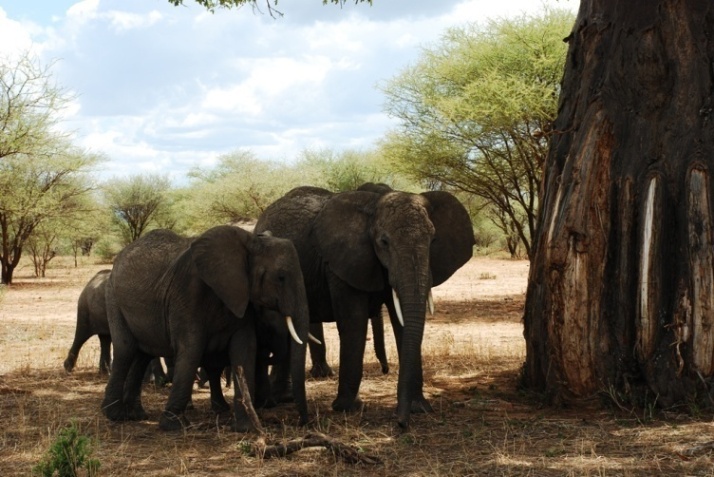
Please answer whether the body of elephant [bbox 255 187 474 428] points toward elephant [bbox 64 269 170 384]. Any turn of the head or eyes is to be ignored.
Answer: no

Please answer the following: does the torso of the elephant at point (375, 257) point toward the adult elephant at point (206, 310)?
no

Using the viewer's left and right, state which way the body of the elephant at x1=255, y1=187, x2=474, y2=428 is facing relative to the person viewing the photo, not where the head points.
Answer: facing the viewer and to the right of the viewer

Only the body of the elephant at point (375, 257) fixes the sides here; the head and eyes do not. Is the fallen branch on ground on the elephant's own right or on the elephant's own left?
on the elephant's own right

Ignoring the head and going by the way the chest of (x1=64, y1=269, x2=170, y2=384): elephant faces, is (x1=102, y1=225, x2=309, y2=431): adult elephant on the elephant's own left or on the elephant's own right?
on the elephant's own right

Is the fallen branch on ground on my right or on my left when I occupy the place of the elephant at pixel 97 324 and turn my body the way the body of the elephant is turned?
on my right

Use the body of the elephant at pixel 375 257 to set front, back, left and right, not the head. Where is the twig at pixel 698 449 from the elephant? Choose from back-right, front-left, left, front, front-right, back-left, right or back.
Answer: front

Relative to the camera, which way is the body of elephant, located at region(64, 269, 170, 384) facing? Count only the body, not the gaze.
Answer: to the viewer's right

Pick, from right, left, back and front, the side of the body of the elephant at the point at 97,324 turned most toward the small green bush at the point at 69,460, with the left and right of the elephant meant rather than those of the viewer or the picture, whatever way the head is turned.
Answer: right

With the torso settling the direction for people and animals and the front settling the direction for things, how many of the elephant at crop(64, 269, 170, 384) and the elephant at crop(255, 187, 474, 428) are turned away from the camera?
0

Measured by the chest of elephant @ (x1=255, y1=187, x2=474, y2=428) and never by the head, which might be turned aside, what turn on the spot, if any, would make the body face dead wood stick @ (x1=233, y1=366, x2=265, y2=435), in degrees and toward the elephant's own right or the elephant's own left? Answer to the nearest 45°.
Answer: approximately 90° to the elephant's own right

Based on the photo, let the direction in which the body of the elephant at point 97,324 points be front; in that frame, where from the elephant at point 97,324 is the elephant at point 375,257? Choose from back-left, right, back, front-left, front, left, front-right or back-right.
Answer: front-right

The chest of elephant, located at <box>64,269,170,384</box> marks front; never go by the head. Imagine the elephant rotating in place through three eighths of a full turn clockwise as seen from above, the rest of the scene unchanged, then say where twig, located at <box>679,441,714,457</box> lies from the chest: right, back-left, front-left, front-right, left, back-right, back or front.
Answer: left

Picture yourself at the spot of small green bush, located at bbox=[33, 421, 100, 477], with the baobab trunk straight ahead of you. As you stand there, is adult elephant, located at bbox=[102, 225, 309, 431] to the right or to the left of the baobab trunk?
left

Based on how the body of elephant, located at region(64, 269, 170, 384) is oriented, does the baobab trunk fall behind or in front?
in front
